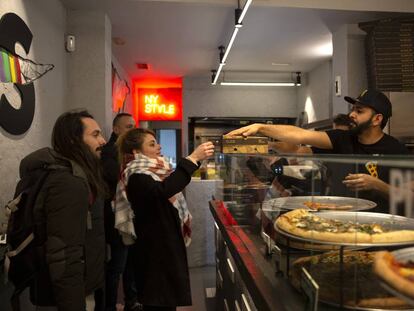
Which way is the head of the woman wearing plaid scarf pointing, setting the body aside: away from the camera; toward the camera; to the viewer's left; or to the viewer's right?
to the viewer's right

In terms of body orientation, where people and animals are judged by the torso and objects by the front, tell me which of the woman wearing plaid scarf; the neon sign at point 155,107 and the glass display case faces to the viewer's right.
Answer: the woman wearing plaid scarf

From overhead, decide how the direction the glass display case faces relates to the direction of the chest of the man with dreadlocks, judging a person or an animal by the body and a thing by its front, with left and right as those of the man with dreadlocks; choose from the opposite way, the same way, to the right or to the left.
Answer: the opposite way

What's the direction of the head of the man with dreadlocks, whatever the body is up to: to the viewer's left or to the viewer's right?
to the viewer's right

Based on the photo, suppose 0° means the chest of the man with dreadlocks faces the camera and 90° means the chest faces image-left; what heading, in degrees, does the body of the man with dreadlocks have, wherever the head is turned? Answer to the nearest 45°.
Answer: approximately 270°

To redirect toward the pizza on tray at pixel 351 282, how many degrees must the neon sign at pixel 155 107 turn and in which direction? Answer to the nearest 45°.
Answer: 0° — it already faces it

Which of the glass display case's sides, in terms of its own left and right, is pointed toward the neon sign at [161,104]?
right

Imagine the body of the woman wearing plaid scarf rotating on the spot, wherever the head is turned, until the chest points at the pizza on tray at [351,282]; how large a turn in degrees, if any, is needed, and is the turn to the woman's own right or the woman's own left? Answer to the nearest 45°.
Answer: approximately 90° to the woman's own right

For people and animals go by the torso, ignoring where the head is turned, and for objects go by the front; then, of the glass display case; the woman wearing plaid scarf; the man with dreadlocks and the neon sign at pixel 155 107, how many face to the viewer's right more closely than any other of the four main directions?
2

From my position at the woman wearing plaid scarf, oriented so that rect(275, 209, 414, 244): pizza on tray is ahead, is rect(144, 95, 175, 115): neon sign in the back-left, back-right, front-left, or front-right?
back-left

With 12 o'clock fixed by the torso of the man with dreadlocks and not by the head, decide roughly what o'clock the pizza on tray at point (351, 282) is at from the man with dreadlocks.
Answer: The pizza on tray is roughly at 2 o'clock from the man with dreadlocks.

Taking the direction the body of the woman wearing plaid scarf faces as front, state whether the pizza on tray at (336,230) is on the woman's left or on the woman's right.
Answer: on the woman's right

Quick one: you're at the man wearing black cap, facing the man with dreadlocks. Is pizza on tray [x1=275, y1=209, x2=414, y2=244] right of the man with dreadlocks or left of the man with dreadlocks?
left

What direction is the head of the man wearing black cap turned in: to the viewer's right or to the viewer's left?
to the viewer's left

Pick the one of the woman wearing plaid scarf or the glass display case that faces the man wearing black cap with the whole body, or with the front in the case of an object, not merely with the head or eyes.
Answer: the woman wearing plaid scarf

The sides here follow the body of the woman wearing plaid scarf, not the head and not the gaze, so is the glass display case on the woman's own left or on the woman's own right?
on the woman's own right
